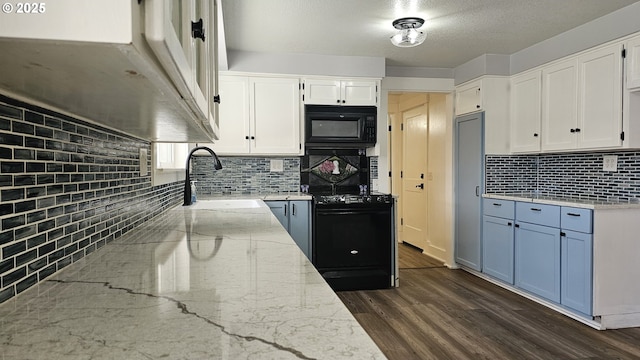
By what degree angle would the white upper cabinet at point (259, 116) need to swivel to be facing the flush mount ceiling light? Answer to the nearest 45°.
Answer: approximately 45° to its left

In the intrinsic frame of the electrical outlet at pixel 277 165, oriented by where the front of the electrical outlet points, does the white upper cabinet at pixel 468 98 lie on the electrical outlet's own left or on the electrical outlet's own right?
on the electrical outlet's own left

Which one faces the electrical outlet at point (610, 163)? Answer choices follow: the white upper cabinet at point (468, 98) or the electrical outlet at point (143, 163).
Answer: the electrical outlet at point (143, 163)

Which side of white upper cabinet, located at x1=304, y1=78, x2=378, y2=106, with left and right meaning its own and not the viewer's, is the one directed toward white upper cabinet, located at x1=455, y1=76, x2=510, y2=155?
left

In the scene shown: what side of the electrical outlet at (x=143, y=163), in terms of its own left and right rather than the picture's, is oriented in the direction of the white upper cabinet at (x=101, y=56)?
right

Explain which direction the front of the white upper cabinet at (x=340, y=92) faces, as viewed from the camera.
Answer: facing the viewer

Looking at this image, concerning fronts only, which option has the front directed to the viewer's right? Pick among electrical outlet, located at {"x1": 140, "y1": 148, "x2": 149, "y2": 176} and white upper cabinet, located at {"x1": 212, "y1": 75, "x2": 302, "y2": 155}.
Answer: the electrical outlet

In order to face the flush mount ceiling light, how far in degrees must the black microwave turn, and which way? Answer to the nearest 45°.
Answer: approximately 45° to its left

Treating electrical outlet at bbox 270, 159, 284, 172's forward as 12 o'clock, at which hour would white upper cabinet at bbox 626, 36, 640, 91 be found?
The white upper cabinet is roughly at 10 o'clock from the electrical outlet.

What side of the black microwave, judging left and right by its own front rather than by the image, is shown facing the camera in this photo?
front

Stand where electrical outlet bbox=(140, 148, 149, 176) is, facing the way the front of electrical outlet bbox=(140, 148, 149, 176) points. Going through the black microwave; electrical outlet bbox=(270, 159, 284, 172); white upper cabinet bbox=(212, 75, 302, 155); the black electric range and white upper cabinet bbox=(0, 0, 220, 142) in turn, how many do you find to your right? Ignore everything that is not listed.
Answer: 1

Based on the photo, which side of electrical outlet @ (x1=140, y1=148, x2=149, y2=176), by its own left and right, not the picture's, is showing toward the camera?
right
